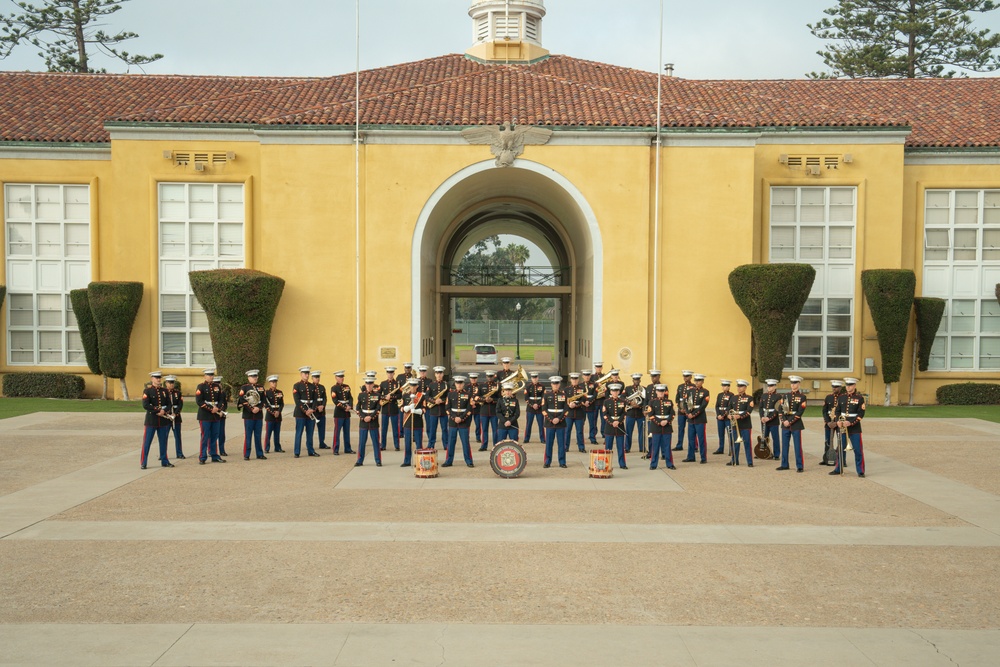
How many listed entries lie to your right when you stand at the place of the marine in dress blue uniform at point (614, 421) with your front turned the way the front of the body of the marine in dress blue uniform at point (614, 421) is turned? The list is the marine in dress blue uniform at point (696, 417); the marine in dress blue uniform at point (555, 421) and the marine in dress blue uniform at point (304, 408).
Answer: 2

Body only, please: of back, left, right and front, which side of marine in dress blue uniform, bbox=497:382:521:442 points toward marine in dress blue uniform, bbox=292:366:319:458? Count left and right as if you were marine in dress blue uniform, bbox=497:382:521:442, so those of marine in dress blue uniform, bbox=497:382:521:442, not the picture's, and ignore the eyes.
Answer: right

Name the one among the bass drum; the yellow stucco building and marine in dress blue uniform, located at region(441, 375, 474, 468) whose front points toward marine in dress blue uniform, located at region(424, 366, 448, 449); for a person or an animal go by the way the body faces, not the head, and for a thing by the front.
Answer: the yellow stucco building

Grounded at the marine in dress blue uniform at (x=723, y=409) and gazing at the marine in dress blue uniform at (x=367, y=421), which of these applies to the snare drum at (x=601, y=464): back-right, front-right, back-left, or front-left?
front-left

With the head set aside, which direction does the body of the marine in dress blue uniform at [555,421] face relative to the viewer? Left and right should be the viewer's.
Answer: facing the viewer

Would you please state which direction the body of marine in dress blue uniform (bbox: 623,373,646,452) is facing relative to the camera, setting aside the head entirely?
toward the camera

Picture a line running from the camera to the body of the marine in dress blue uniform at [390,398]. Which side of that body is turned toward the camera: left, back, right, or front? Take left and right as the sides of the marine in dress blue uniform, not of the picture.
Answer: front

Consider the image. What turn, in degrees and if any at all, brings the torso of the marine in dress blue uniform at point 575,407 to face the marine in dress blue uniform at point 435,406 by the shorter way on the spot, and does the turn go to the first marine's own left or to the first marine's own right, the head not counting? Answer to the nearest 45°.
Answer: approximately 90° to the first marine's own right

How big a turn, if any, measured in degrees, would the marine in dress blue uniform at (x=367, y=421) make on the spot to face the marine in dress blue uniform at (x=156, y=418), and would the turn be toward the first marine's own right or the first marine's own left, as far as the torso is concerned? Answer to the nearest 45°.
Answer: approximately 90° to the first marine's own right

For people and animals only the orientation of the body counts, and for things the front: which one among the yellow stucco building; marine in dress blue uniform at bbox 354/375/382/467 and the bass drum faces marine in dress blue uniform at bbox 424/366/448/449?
the yellow stucco building

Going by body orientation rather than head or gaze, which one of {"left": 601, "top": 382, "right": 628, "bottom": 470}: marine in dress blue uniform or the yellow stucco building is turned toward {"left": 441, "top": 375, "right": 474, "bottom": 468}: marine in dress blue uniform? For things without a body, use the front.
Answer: the yellow stucco building

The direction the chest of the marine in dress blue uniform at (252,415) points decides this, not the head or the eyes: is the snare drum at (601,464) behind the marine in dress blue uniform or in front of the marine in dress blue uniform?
in front

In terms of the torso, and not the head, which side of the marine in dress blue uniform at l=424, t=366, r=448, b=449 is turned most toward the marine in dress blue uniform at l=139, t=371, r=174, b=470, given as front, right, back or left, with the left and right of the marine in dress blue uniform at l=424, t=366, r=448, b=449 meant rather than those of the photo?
right

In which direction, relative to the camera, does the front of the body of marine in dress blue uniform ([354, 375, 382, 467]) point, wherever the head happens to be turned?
toward the camera

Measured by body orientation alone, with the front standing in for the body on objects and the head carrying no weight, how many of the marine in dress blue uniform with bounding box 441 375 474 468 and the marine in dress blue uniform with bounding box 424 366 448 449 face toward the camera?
2

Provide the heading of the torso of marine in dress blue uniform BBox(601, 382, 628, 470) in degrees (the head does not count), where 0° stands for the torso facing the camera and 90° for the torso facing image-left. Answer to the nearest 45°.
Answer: approximately 0°
